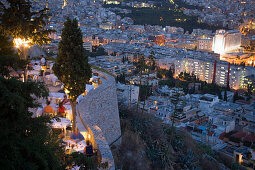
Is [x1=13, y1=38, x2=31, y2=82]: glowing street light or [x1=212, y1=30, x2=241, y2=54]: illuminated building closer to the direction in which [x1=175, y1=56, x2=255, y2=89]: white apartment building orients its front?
the glowing street light

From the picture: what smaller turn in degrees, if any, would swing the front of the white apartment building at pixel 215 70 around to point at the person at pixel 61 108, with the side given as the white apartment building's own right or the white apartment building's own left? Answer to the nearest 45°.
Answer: approximately 45° to the white apartment building's own left

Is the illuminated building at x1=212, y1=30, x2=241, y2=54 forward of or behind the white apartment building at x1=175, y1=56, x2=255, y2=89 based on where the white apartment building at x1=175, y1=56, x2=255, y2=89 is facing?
behind

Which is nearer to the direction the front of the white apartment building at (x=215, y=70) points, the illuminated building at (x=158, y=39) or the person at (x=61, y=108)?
the person

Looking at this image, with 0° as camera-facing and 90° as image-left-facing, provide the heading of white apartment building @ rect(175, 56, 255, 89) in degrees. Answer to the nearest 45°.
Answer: approximately 45°

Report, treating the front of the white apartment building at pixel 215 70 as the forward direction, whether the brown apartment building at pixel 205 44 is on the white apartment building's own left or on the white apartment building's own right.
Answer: on the white apartment building's own right

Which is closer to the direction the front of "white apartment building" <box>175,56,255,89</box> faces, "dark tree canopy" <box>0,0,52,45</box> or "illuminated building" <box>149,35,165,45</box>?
the dark tree canopy

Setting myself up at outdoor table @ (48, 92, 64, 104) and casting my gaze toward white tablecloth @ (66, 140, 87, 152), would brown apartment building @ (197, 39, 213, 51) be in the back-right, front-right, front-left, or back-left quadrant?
back-left
